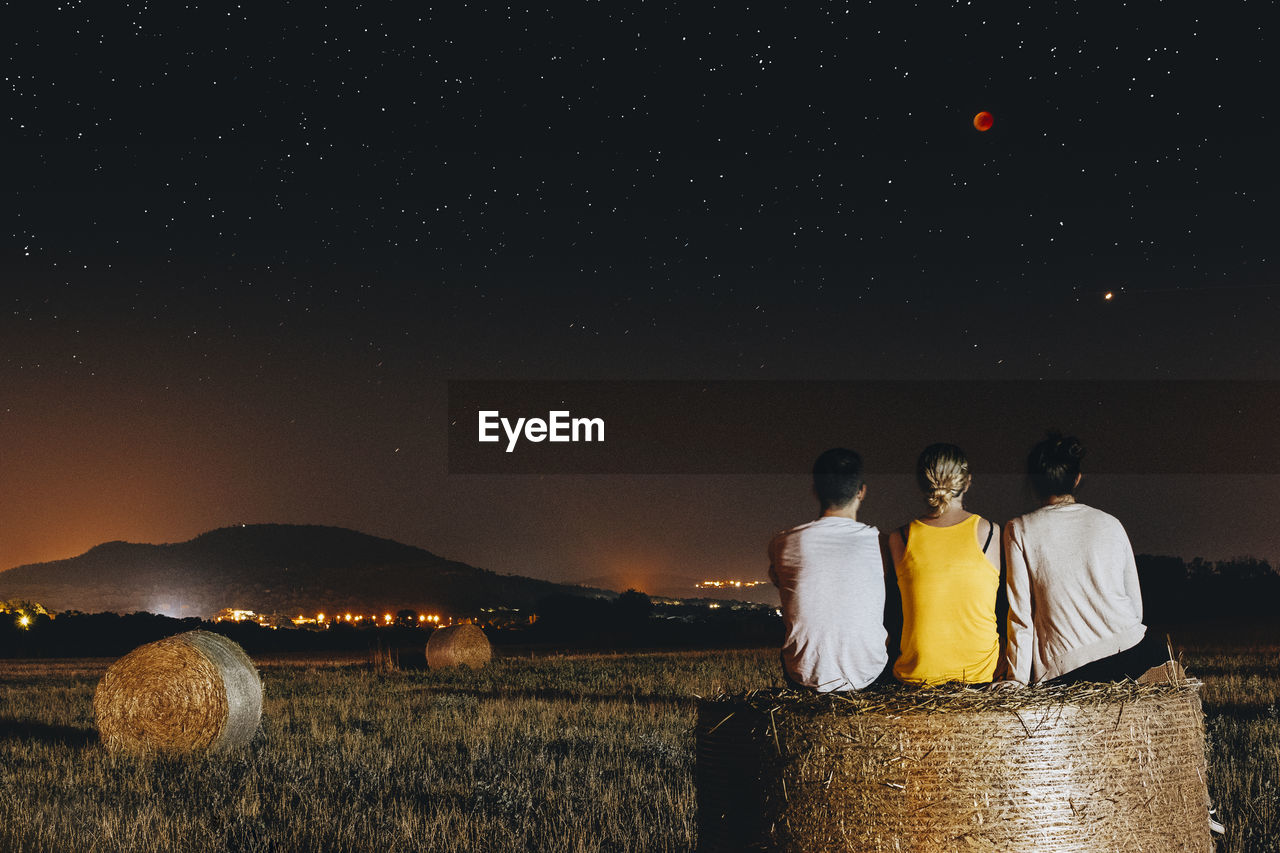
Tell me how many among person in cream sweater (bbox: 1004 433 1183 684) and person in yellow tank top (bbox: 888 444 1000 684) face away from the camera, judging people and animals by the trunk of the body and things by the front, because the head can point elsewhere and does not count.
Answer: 2

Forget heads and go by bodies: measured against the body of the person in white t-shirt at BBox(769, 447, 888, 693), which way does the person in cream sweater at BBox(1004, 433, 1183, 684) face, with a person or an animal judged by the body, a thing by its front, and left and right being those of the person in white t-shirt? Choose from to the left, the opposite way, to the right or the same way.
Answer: the same way

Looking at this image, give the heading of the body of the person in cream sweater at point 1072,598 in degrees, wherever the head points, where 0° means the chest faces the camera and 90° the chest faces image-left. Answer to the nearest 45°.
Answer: approximately 180°

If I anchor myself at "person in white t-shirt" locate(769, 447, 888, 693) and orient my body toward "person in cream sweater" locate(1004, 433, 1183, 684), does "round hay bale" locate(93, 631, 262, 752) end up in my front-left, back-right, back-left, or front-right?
back-left

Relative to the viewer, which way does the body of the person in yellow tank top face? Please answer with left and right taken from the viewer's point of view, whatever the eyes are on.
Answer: facing away from the viewer

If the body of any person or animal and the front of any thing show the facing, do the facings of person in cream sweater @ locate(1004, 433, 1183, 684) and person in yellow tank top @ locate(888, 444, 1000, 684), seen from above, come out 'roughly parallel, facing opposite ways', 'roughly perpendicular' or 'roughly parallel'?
roughly parallel

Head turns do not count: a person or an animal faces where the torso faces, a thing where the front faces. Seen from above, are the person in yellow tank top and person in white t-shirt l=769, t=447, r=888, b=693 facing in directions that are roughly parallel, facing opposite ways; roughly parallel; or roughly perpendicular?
roughly parallel

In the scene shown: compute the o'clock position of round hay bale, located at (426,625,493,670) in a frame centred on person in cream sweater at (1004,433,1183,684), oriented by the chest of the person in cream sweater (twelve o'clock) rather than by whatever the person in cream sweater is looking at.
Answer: The round hay bale is roughly at 11 o'clock from the person in cream sweater.

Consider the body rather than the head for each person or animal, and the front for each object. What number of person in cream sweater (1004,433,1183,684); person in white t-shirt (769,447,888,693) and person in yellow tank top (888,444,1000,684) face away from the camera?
3

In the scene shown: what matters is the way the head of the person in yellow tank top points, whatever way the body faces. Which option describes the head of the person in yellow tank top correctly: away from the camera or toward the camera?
away from the camera

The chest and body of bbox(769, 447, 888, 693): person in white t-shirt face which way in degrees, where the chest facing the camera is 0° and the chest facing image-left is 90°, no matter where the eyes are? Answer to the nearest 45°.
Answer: approximately 180°
